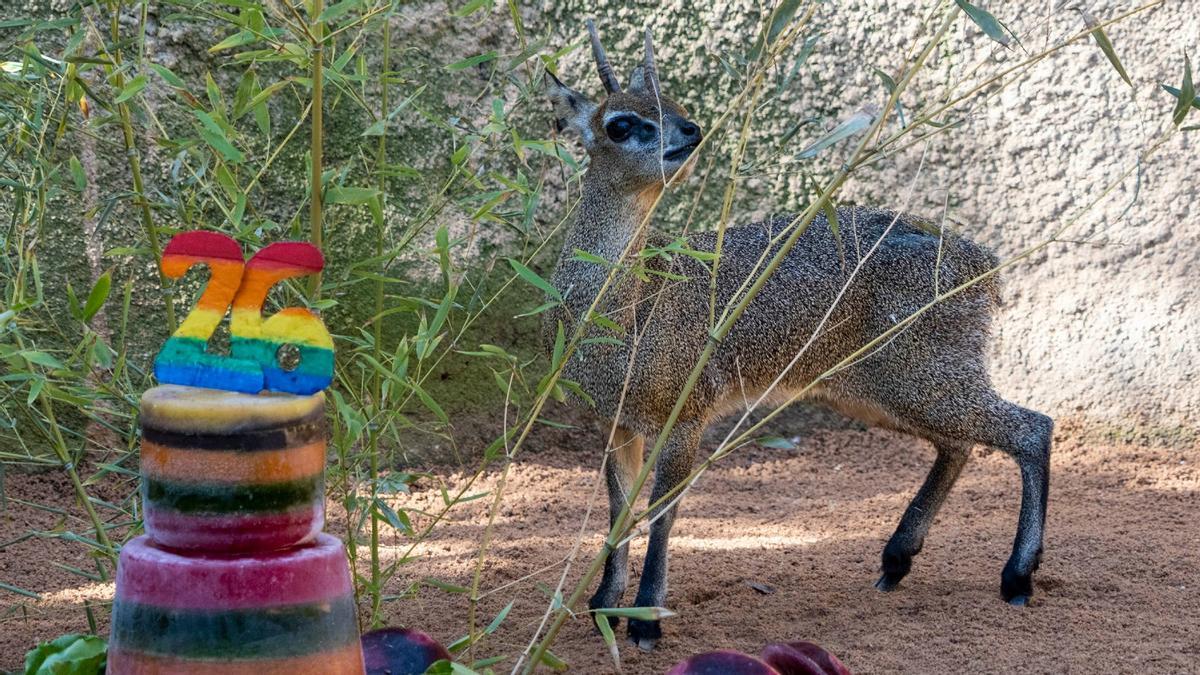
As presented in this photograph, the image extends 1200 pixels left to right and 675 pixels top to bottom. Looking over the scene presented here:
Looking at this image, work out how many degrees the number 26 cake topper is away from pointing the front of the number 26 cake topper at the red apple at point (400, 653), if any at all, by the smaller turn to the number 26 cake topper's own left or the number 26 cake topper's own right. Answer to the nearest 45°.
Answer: approximately 135° to the number 26 cake topper's own left

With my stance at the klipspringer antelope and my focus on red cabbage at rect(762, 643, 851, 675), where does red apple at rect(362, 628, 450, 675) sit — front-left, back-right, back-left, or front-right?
front-right

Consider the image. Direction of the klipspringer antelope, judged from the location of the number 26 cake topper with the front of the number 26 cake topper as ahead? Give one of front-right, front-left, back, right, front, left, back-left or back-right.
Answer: back-left

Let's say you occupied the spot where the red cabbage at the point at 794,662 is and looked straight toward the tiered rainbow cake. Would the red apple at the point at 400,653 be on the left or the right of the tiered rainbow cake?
right

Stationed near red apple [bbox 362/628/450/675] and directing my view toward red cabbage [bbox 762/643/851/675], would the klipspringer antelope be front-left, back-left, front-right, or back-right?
front-left

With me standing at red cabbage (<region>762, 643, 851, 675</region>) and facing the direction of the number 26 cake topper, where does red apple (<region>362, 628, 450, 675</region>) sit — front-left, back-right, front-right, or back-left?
front-right

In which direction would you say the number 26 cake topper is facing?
toward the camera

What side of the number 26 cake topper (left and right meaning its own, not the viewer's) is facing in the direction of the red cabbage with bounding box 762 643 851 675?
left

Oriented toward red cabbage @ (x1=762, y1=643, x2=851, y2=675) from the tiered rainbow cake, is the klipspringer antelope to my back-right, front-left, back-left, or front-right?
front-left
